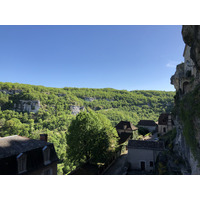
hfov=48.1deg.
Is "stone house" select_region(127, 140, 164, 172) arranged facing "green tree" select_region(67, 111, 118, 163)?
no

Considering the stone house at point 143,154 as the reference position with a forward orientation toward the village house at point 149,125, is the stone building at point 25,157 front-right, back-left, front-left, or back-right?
back-left

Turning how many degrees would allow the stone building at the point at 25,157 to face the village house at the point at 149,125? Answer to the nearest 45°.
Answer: approximately 90° to its left

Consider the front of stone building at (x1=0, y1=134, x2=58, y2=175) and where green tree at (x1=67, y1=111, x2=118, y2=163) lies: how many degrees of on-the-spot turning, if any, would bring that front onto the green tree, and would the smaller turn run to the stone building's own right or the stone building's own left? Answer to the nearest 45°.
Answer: approximately 90° to the stone building's own left

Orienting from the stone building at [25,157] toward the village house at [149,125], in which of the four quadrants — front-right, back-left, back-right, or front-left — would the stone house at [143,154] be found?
front-right

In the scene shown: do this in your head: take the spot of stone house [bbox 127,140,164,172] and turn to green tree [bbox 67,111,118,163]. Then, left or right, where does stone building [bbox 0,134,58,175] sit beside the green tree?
left

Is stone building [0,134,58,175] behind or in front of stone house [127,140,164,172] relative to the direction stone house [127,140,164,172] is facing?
in front

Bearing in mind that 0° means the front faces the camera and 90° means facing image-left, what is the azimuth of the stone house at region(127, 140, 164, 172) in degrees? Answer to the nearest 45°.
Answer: approximately 0°

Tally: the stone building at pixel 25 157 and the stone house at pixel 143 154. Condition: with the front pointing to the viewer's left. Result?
0

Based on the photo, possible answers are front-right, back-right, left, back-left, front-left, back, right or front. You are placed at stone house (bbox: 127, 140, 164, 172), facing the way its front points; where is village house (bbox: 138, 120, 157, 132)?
back

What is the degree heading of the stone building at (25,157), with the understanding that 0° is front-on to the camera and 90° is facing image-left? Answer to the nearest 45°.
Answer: approximately 315°

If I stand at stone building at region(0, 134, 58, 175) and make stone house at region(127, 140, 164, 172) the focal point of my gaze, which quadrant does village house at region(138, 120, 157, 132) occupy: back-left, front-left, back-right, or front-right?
front-left
